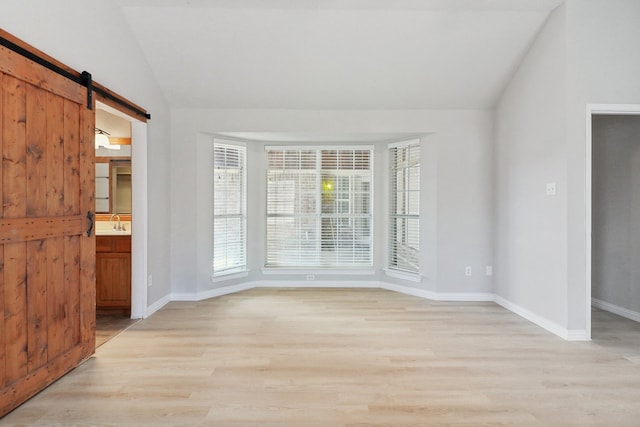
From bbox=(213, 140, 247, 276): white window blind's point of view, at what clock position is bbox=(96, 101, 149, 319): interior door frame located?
The interior door frame is roughly at 3 o'clock from the white window blind.

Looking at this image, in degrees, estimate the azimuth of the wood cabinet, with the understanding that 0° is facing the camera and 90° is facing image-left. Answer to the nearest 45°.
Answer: approximately 0°

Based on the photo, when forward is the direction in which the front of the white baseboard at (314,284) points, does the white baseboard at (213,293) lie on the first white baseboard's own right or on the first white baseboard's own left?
on the first white baseboard's own right

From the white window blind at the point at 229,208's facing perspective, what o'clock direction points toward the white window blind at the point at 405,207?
the white window blind at the point at 405,207 is roughly at 11 o'clock from the white window blind at the point at 229,208.

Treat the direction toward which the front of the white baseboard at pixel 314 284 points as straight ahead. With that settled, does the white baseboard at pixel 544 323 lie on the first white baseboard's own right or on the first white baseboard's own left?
on the first white baseboard's own left

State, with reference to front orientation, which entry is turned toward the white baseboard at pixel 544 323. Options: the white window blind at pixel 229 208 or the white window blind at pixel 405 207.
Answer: the white window blind at pixel 229 208

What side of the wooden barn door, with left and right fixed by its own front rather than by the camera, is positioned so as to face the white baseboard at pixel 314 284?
left

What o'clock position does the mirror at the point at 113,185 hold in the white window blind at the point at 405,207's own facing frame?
The mirror is roughly at 1 o'clock from the white window blind.

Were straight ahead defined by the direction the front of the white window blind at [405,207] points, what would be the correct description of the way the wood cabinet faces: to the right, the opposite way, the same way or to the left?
to the left
